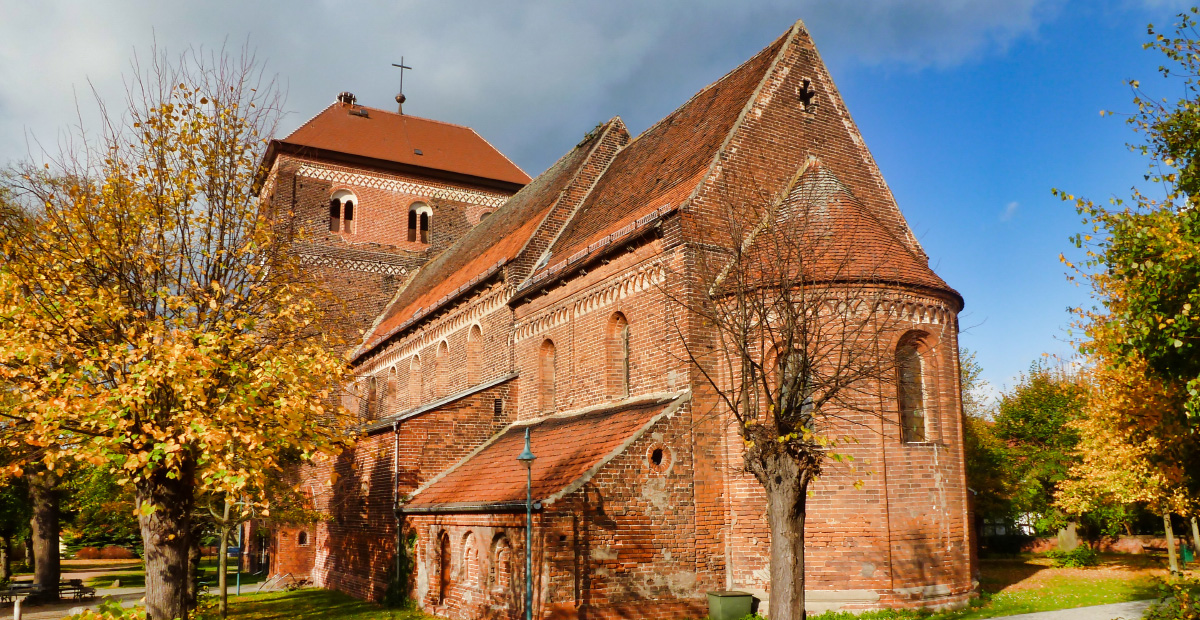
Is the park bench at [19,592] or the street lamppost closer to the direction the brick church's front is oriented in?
the park bench

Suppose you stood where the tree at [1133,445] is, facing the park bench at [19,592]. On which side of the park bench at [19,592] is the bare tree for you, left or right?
left

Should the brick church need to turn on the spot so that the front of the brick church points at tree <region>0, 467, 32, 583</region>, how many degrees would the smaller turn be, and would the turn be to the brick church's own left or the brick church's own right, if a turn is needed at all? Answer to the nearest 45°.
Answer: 0° — it already faces it

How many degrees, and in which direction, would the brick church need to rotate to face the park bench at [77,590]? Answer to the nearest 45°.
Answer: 0° — it already faces it

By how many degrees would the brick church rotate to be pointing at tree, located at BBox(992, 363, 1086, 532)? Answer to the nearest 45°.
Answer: approximately 90° to its right

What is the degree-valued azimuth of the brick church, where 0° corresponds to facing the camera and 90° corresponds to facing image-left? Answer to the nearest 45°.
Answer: approximately 135°

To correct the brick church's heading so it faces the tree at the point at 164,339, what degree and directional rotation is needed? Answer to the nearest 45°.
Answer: approximately 90° to its left

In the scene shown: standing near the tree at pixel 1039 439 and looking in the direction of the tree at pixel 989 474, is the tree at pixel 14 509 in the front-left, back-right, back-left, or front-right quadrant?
front-left

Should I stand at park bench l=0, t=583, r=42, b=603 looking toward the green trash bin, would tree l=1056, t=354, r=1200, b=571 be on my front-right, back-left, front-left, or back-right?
front-left

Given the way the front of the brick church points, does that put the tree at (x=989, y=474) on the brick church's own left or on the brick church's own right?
on the brick church's own right

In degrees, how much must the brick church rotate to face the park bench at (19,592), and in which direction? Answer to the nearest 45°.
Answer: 0° — it already faces it
